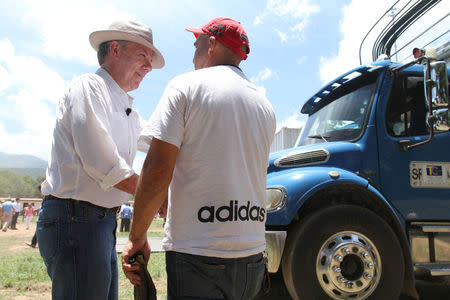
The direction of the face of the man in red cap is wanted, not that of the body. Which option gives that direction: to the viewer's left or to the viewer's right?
to the viewer's left

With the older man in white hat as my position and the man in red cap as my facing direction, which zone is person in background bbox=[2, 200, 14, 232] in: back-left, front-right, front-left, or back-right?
back-left

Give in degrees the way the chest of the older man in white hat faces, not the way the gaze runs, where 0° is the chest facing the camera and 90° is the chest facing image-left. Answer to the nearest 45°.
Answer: approximately 270°

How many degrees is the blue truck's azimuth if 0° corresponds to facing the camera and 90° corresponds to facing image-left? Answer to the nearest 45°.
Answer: approximately 90°

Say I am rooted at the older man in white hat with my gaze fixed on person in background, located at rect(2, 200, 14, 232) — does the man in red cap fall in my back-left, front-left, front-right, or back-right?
back-right

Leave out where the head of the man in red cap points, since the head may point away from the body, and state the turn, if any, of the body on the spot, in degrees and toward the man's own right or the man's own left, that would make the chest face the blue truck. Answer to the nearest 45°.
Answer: approximately 90° to the man's own right

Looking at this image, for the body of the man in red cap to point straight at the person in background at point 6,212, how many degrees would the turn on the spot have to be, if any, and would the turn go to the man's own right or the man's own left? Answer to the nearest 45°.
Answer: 0° — they already face them

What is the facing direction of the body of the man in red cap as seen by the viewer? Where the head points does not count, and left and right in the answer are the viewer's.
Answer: facing away from the viewer and to the left of the viewer
